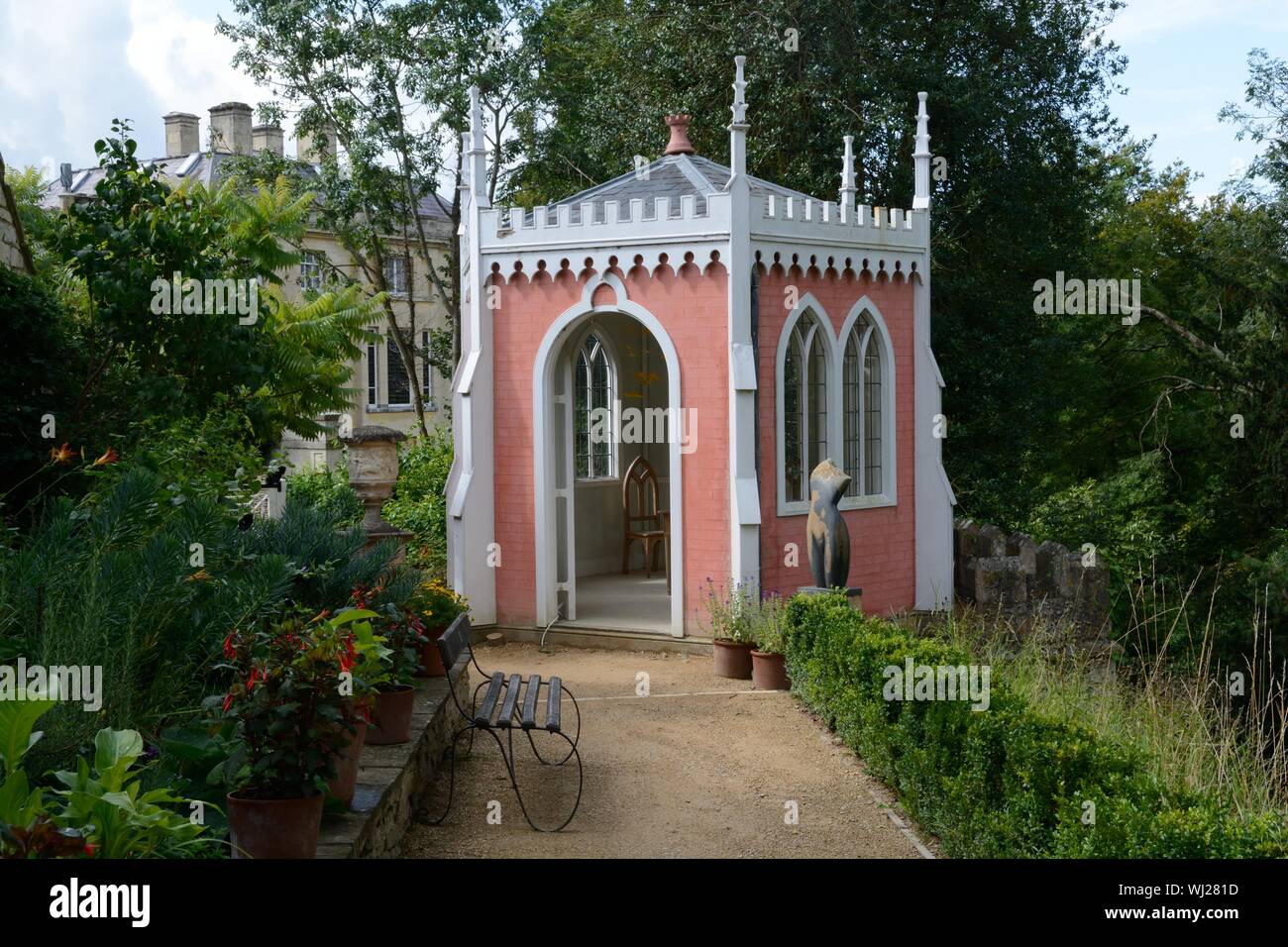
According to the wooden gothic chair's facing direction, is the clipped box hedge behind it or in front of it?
in front

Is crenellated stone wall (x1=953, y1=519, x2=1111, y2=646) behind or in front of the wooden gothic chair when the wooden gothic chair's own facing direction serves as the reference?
in front

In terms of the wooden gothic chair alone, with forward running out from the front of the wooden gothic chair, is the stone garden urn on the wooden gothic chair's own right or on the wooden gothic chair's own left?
on the wooden gothic chair's own right

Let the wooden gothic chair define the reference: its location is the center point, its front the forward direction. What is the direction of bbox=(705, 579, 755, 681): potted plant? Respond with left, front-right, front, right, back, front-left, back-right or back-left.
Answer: front-right

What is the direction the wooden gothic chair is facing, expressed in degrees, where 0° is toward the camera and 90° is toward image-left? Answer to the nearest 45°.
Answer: approximately 315°

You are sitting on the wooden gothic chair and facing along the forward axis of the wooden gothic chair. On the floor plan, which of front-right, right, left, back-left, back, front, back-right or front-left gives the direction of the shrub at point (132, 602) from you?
front-right

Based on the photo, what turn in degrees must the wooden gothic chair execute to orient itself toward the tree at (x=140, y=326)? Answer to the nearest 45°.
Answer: approximately 90° to its right

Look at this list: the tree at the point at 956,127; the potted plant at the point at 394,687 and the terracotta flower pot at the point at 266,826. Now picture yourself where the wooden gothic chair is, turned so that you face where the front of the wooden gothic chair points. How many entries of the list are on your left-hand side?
1

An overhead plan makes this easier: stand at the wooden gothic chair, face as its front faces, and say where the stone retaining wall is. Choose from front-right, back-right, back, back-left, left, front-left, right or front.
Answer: front-right

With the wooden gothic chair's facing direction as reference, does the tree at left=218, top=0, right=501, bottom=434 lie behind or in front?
behind

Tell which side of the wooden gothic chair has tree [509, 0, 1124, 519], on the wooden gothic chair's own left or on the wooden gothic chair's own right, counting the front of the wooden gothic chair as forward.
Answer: on the wooden gothic chair's own left
